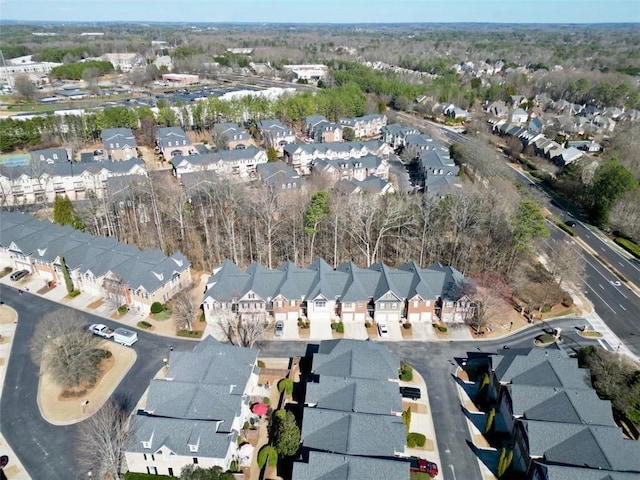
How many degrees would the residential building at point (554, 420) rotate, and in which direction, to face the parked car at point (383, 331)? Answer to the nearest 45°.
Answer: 0° — it already faces it

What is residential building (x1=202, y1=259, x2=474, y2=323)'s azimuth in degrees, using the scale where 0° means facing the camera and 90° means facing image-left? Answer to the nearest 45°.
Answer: approximately 0°

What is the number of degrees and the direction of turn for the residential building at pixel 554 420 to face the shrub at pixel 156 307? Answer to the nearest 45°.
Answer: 0° — it already faces it

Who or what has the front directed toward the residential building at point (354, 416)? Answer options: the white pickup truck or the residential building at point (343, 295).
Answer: the residential building at point (343, 295)

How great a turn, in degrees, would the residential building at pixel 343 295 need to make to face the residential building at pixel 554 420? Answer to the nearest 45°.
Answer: approximately 45° to its left

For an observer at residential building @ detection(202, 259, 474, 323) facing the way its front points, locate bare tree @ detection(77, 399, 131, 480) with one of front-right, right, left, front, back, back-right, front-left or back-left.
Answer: front-right

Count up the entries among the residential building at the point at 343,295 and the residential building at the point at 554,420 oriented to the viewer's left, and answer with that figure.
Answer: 1

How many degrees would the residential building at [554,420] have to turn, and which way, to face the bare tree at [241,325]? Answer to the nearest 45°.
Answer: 0° — it already faces it

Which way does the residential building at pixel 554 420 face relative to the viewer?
to the viewer's left
